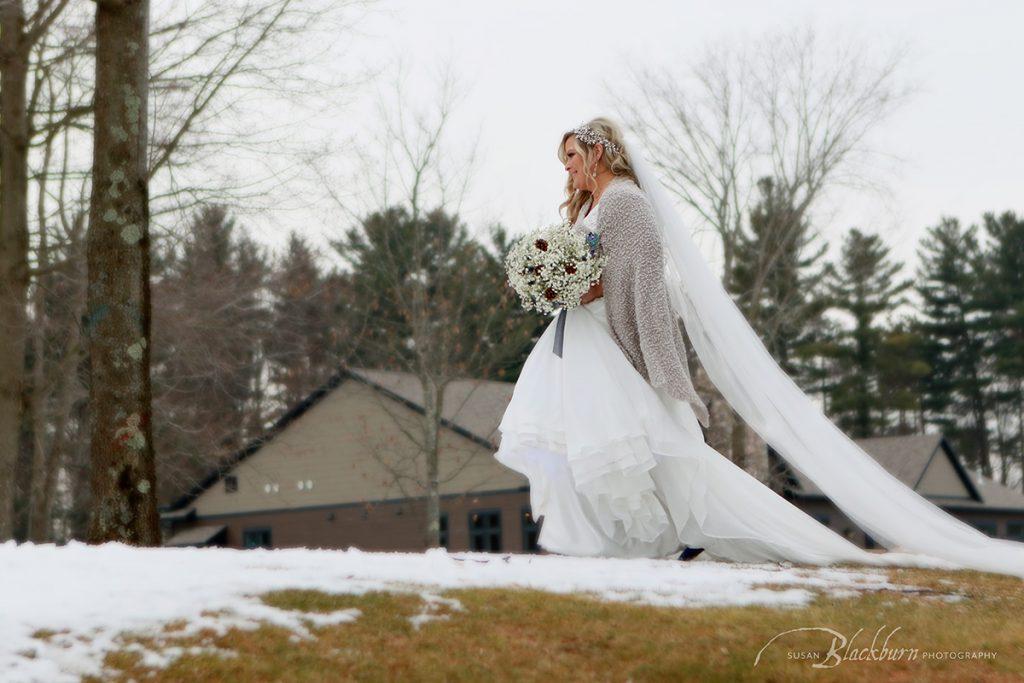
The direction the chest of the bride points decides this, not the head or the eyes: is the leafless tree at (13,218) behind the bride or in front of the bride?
in front

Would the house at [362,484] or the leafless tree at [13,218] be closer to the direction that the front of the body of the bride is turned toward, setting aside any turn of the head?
the leafless tree

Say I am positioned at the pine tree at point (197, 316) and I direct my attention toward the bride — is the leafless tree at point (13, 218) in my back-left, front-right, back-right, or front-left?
front-right

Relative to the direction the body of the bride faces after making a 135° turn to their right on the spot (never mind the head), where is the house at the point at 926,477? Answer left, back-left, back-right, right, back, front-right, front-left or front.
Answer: front-left

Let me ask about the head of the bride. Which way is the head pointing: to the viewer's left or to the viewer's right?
to the viewer's left

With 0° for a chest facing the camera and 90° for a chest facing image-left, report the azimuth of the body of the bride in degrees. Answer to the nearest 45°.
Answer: approximately 90°

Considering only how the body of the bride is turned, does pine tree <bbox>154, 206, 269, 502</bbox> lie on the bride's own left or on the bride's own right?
on the bride's own right

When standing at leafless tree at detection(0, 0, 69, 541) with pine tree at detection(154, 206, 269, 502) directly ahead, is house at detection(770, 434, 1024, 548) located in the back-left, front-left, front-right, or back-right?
front-right
